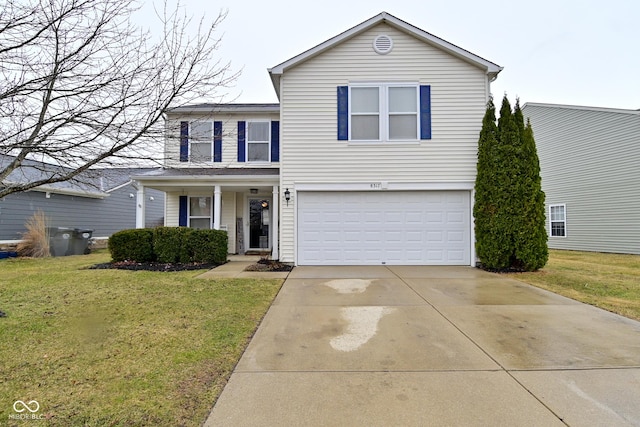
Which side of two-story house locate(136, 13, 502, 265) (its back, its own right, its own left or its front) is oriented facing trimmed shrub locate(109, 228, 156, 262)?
right

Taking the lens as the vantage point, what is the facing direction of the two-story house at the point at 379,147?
facing the viewer

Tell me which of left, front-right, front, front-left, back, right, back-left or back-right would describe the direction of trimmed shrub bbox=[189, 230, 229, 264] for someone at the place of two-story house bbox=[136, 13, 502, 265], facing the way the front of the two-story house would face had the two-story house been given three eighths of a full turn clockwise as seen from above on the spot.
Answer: front-left

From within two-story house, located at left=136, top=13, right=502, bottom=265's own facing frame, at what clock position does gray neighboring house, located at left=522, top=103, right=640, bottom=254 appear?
The gray neighboring house is roughly at 8 o'clock from the two-story house.

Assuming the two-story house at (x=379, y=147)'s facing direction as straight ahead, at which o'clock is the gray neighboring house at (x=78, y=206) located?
The gray neighboring house is roughly at 4 o'clock from the two-story house.

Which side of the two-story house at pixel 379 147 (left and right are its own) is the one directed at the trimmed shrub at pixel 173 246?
right

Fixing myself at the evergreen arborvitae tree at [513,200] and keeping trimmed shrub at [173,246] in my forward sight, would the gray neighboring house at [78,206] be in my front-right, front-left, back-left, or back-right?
front-right

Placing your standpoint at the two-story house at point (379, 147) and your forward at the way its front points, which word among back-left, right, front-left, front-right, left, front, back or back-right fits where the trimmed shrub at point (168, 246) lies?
right

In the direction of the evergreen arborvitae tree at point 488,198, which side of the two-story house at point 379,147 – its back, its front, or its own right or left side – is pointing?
left

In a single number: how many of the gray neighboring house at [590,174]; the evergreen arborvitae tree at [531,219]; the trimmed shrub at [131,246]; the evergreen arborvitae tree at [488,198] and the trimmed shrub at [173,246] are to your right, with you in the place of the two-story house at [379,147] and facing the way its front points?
2

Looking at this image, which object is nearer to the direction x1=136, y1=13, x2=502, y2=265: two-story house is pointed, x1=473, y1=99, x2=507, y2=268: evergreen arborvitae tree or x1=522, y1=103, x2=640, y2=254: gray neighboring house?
the evergreen arborvitae tree

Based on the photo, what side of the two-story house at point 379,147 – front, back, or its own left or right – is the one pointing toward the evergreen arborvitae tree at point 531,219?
left
